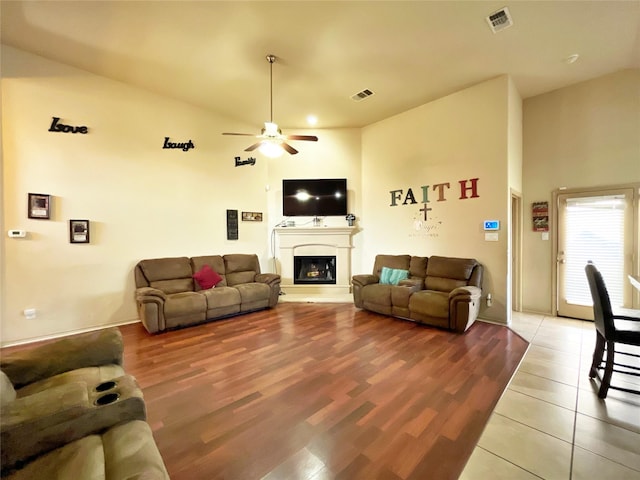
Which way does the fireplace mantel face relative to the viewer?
toward the camera

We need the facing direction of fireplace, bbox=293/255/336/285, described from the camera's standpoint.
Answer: facing the viewer

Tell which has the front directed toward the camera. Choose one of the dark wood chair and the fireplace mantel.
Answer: the fireplace mantel

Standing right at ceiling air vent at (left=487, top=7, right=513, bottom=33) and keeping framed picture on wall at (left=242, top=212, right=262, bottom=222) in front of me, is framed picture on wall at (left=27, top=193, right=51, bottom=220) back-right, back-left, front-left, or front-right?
front-left

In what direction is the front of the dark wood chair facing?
to the viewer's right

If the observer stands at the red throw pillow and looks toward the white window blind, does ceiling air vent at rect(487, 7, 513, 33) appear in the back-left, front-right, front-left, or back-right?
front-right

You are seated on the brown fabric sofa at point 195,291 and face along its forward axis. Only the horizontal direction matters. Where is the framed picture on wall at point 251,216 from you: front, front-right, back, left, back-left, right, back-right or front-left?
left

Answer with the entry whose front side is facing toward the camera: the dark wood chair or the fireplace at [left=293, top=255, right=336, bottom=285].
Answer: the fireplace

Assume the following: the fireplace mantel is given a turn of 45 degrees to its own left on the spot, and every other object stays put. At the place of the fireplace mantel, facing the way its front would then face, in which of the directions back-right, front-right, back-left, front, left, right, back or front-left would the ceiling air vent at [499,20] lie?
front

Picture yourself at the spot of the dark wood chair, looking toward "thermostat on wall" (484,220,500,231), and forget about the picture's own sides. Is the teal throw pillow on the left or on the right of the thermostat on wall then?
left

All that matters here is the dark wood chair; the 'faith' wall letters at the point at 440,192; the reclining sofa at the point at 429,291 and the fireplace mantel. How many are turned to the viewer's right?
1

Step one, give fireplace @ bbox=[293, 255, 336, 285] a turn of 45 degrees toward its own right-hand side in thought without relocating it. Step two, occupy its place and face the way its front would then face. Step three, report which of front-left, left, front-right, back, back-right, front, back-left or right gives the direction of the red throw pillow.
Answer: front

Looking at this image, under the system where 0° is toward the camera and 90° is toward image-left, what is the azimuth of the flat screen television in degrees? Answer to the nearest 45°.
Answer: approximately 0°

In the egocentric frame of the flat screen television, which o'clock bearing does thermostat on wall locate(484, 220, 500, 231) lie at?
The thermostat on wall is roughly at 10 o'clock from the flat screen television.

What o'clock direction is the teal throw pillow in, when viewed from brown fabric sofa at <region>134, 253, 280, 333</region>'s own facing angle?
The teal throw pillow is roughly at 11 o'clock from the brown fabric sofa.

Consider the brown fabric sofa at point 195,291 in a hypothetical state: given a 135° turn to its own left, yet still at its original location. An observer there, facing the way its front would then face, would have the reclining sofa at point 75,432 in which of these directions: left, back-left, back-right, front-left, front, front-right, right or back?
back

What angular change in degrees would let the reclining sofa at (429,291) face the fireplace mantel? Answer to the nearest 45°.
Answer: approximately 90° to its right

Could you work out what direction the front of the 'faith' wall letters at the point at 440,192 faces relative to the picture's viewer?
facing the viewer and to the left of the viewer
